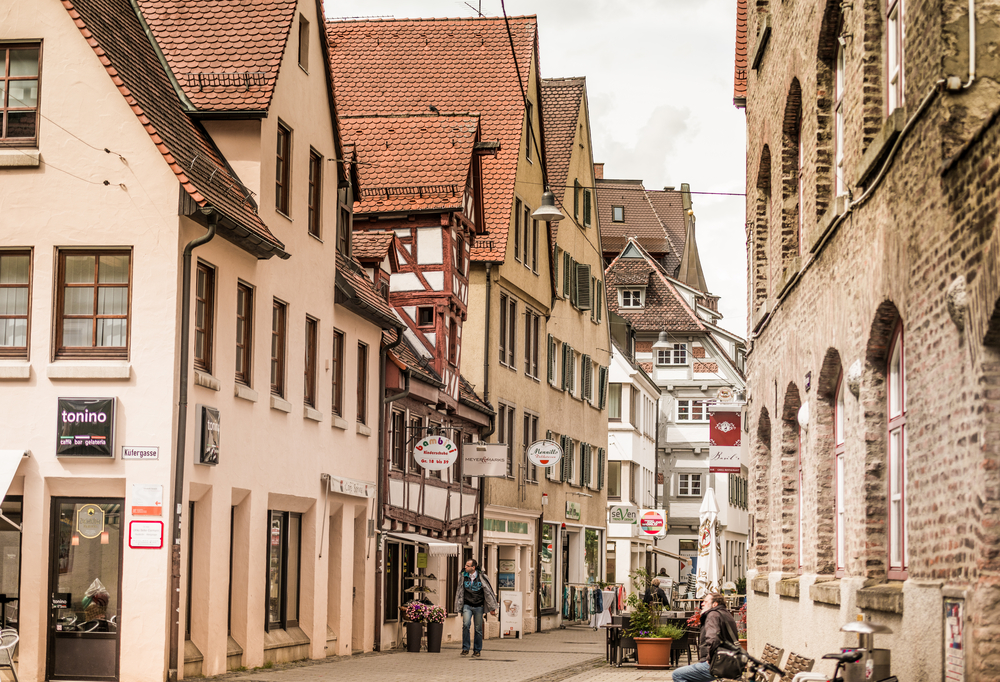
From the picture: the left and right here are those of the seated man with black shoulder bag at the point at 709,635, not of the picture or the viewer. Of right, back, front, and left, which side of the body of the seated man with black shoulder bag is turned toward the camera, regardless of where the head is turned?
left

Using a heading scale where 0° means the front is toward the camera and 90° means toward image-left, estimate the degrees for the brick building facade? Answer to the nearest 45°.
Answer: approximately 45°

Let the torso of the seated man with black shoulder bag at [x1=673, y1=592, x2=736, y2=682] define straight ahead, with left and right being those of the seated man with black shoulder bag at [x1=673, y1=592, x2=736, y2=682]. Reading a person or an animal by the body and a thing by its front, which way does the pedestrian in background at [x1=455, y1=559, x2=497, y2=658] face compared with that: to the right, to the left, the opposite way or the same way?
to the left

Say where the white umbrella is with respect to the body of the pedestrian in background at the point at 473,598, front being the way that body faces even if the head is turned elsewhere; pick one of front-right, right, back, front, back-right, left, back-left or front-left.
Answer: back-left
